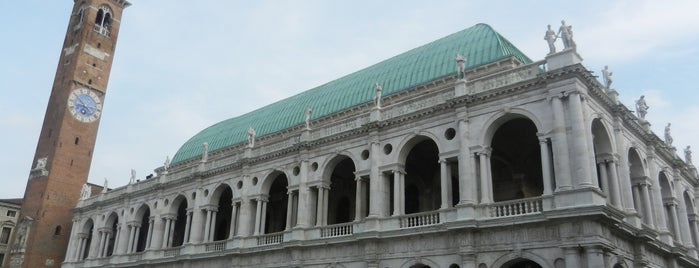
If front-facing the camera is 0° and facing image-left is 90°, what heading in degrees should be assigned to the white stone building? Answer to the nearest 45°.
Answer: approximately 45°
